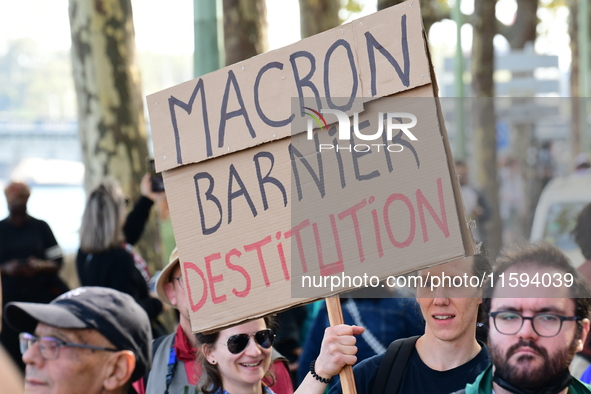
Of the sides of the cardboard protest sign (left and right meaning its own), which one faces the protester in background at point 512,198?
back

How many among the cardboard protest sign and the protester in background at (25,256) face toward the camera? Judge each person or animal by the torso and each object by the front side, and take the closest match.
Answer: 2

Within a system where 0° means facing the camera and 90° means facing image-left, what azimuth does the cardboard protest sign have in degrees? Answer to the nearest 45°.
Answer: approximately 0°

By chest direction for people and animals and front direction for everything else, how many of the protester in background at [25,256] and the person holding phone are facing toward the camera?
1

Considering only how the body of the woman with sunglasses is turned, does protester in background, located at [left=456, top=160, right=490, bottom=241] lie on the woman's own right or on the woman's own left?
on the woman's own left

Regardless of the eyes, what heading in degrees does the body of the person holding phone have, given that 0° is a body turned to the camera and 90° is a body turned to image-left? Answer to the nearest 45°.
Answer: approximately 225°

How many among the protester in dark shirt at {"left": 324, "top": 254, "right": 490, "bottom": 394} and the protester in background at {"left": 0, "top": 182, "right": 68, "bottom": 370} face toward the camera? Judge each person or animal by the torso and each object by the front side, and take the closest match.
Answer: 2

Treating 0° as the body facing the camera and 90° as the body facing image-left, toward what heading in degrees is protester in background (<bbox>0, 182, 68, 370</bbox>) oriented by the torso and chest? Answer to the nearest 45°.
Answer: approximately 0°

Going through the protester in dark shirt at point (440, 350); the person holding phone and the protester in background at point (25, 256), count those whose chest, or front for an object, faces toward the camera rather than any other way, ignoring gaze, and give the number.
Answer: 2
